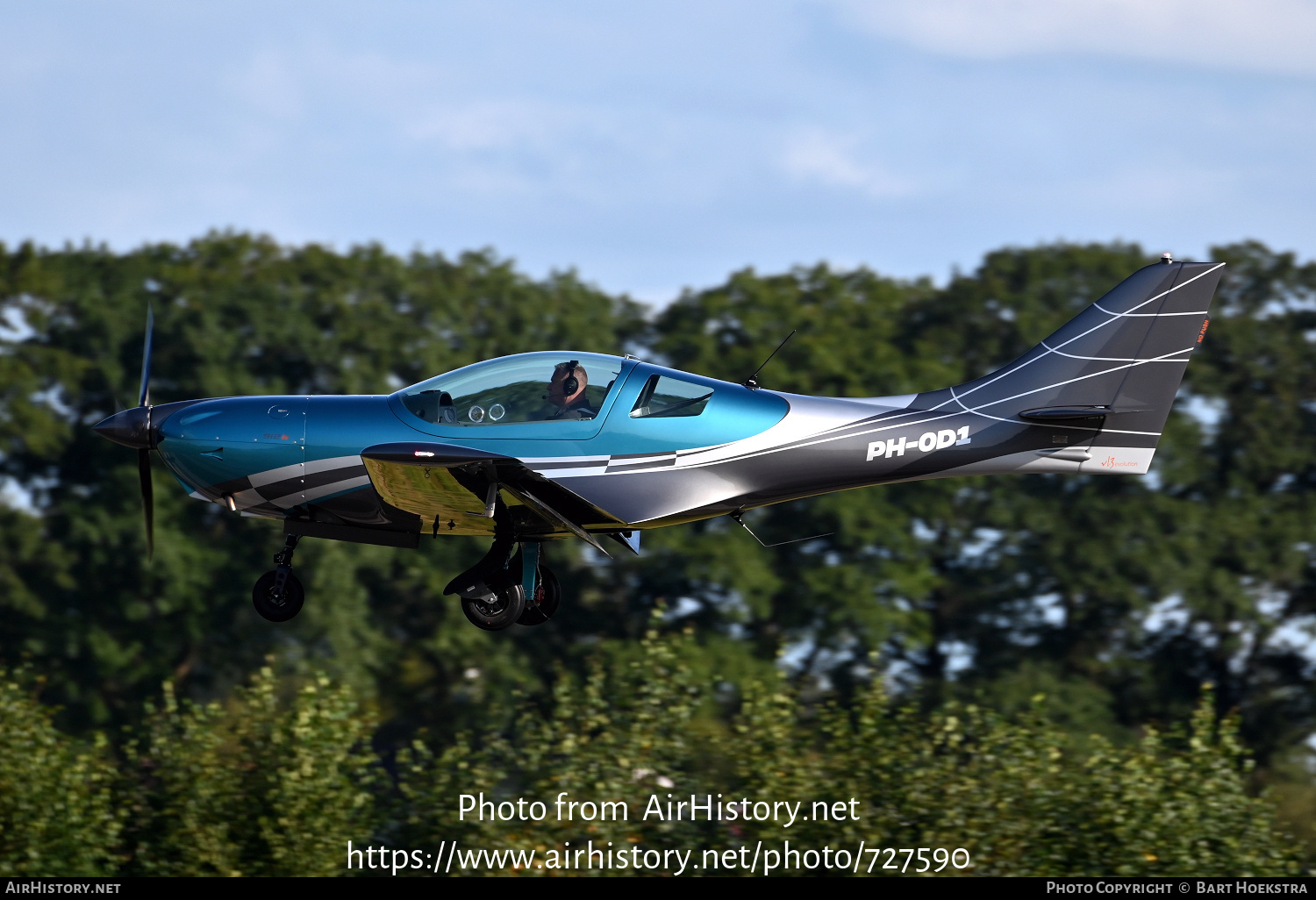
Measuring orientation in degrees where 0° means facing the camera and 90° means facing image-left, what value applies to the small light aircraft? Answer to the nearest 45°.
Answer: approximately 90°

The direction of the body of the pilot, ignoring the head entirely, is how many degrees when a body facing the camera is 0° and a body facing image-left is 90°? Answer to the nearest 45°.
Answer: approximately 90°

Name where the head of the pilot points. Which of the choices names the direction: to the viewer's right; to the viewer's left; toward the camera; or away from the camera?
to the viewer's left
